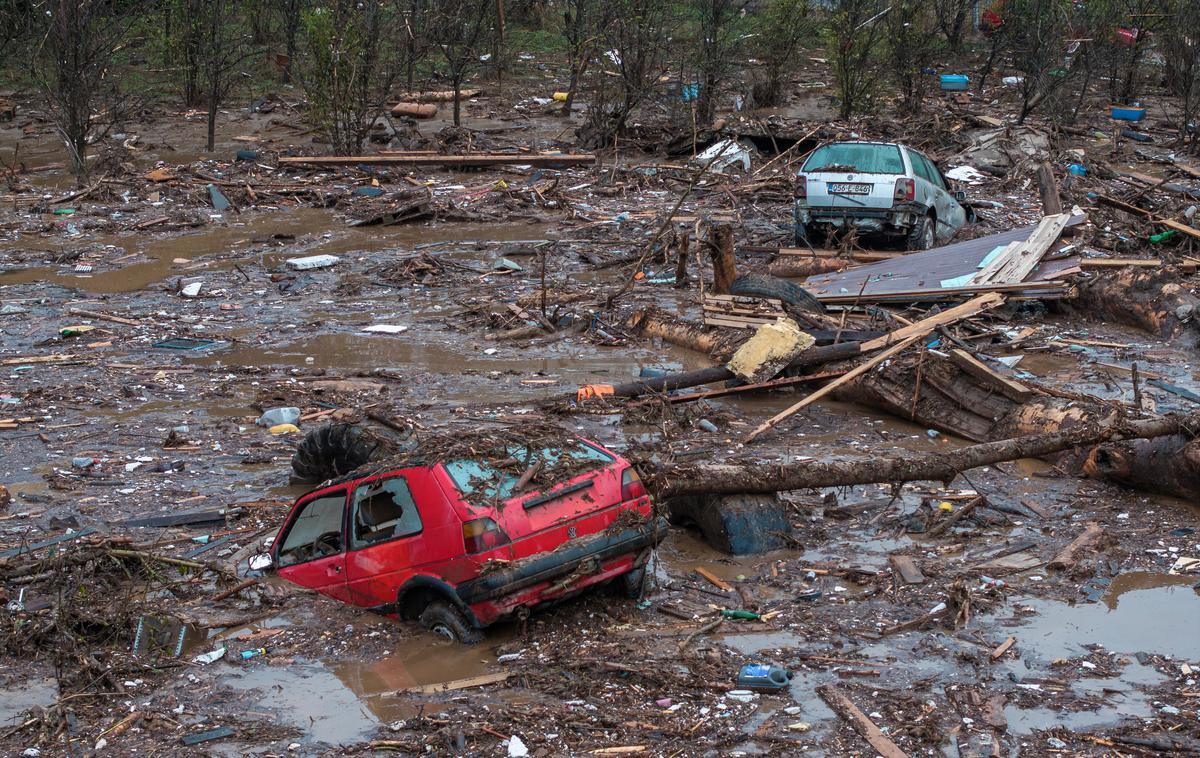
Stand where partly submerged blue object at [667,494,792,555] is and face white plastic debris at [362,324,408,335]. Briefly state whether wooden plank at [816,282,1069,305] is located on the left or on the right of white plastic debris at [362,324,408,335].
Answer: right

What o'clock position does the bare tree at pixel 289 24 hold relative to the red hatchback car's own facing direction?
The bare tree is roughly at 1 o'clock from the red hatchback car.

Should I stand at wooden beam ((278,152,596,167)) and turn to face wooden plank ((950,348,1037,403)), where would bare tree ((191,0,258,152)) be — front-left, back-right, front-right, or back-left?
back-right

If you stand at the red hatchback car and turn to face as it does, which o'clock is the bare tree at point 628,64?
The bare tree is roughly at 2 o'clock from the red hatchback car.

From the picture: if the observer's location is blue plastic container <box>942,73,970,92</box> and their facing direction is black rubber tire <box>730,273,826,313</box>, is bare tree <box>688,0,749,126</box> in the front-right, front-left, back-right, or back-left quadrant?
front-right

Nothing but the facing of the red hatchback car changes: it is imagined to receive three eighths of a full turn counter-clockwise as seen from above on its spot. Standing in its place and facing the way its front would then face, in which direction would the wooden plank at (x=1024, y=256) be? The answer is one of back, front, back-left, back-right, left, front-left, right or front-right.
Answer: back-left

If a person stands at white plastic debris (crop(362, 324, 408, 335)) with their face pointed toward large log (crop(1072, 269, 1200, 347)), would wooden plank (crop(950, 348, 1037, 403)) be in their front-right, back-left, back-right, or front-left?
front-right

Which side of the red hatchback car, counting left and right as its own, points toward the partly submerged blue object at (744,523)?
right

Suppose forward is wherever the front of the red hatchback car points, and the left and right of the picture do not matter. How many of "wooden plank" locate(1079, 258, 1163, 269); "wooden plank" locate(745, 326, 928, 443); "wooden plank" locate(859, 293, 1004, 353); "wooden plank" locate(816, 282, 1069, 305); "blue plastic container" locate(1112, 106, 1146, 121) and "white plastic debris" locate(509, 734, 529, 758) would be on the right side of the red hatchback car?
5

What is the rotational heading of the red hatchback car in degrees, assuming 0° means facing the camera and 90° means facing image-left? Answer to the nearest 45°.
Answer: approximately 135°

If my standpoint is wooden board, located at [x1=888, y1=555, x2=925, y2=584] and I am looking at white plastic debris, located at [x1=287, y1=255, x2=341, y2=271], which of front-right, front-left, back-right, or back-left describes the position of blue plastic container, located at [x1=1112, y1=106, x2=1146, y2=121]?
front-right

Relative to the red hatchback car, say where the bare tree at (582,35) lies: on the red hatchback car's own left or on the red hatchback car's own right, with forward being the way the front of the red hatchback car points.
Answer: on the red hatchback car's own right

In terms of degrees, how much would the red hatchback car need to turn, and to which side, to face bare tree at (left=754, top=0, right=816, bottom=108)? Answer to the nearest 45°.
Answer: approximately 45° to its right

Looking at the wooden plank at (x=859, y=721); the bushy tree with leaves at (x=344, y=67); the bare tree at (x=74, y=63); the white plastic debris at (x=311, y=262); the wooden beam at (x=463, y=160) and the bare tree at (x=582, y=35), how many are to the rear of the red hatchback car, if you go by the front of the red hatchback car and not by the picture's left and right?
1

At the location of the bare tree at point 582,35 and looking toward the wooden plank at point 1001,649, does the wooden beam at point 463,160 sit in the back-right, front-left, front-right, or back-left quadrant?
front-right

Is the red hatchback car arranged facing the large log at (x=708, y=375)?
no

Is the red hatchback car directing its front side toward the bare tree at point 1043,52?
no

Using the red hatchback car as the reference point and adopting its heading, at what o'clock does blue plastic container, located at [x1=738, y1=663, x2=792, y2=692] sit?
The blue plastic container is roughly at 6 o'clock from the red hatchback car.

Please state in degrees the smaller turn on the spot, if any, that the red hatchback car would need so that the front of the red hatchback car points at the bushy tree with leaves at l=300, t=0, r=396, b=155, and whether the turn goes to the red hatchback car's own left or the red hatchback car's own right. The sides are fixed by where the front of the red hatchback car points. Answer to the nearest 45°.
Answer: approximately 45° to the red hatchback car's own right

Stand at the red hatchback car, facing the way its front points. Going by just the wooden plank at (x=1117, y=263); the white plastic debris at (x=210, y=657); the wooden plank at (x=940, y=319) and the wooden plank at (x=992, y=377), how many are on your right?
3

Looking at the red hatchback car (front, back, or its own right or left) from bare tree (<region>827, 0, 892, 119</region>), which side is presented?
right

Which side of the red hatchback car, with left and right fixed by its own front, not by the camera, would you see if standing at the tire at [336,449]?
front
